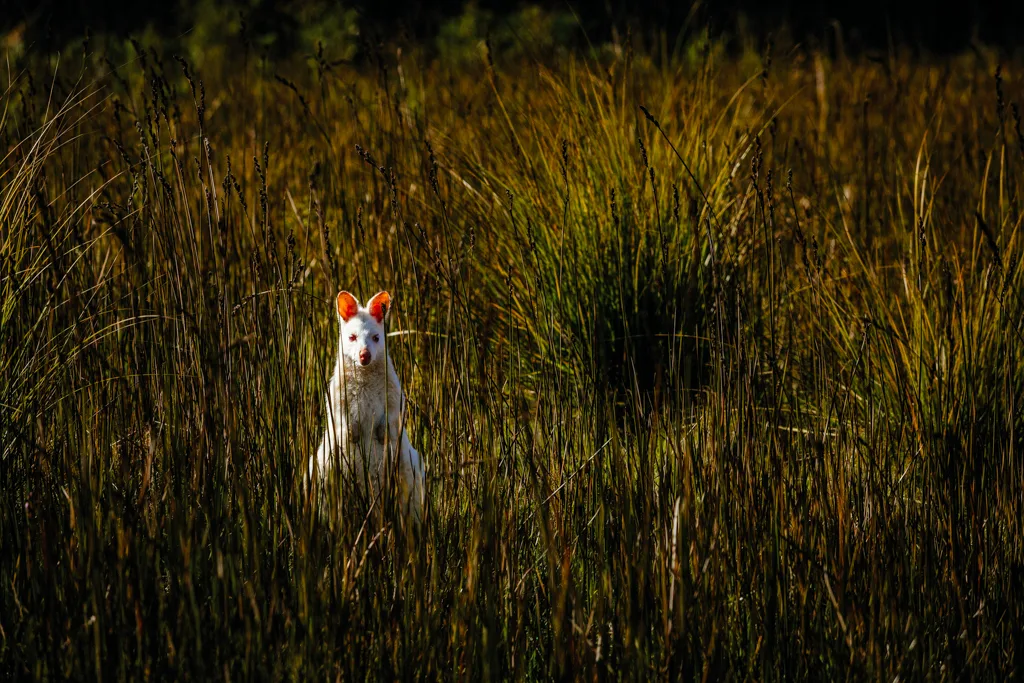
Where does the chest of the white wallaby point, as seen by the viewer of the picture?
toward the camera
